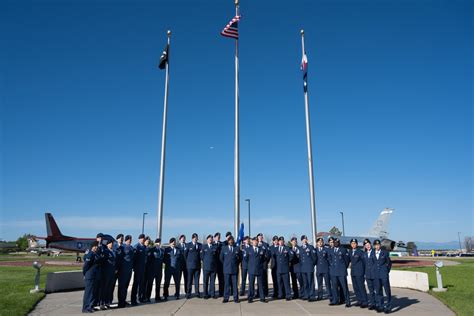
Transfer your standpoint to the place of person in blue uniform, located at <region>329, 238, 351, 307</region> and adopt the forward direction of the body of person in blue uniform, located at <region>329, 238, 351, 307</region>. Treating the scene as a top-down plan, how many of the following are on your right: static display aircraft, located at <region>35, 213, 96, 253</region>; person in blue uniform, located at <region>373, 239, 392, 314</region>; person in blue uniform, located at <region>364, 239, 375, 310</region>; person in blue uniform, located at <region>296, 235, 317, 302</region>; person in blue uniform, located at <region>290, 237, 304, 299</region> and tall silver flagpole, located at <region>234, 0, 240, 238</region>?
4

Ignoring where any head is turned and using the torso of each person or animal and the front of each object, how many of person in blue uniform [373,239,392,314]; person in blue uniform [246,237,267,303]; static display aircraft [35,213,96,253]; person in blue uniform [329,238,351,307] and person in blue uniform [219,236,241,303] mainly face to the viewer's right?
1

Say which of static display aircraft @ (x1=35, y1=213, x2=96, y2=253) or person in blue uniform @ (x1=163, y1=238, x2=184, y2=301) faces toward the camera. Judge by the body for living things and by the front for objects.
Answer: the person in blue uniform

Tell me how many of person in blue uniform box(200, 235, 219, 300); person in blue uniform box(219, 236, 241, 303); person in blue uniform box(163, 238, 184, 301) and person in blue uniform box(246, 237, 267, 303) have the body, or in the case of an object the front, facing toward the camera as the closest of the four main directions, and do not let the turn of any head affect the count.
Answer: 4

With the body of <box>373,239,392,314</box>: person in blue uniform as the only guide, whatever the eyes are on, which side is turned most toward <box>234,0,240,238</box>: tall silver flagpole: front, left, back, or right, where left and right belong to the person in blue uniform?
right

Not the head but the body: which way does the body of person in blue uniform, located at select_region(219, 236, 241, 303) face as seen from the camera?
toward the camera

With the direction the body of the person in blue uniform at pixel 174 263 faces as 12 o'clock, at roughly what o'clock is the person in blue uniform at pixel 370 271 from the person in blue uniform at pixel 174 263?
the person in blue uniform at pixel 370 271 is roughly at 10 o'clock from the person in blue uniform at pixel 174 263.

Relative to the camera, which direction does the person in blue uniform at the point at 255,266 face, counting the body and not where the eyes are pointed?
toward the camera

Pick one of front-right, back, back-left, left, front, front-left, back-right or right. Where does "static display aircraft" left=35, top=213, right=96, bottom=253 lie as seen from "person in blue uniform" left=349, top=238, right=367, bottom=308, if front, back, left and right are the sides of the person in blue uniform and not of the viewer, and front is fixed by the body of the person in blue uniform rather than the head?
right

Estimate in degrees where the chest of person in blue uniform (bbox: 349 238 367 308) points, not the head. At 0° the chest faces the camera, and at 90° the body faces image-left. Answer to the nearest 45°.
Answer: approximately 45°

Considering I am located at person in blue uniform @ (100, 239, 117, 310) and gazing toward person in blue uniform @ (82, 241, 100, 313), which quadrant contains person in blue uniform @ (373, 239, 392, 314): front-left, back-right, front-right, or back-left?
back-left

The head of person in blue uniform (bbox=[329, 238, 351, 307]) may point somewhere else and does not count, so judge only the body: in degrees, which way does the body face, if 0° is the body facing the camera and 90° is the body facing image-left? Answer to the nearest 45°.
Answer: approximately 45°

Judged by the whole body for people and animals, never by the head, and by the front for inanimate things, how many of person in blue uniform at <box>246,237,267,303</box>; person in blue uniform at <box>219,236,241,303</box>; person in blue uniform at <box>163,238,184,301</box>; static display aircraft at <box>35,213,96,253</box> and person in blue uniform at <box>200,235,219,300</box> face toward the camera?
4
